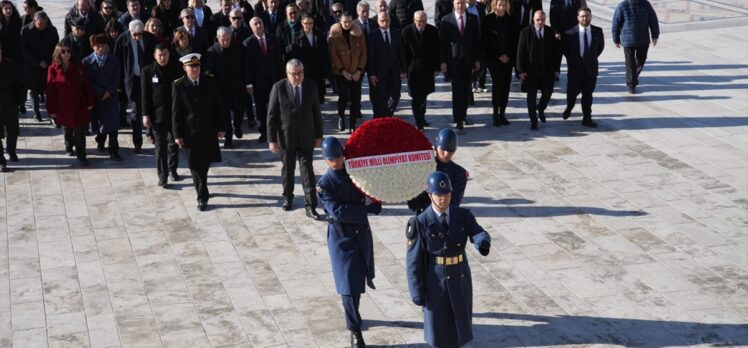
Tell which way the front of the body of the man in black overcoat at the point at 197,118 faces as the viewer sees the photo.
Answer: toward the camera

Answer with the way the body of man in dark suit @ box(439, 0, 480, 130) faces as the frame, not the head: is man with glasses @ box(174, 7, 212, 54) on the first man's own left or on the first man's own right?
on the first man's own right

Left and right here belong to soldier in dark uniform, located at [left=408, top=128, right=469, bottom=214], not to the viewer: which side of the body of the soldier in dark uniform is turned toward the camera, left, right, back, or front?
front

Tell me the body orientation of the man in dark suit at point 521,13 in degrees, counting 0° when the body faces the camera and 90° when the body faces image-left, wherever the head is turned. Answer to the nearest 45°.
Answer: approximately 0°

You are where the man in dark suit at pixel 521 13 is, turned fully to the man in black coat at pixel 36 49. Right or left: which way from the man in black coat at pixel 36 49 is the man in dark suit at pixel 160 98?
left

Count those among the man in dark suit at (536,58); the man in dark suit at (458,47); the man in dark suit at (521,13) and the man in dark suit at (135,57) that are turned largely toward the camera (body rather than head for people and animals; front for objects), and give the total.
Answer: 4

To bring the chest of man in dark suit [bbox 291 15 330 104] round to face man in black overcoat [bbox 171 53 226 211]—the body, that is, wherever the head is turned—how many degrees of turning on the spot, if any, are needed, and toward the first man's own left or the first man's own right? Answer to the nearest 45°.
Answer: approximately 45° to the first man's own right

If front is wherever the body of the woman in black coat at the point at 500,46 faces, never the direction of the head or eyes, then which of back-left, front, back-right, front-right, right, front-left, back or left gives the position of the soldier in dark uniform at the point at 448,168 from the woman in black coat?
front

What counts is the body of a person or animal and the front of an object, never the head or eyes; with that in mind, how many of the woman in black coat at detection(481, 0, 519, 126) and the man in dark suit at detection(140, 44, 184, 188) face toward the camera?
2

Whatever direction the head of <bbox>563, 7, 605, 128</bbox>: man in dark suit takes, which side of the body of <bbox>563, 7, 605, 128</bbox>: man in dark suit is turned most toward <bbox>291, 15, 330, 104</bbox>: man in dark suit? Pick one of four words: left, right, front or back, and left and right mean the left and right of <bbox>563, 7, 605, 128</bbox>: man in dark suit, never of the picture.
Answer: right

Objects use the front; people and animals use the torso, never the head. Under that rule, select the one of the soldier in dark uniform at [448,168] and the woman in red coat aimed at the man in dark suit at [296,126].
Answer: the woman in red coat

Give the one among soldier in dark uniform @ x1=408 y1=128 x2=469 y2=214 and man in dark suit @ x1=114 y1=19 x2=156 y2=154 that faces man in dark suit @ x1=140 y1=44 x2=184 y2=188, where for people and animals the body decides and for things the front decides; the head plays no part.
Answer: man in dark suit @ x1=114 y1=19 x2=156 y2=154

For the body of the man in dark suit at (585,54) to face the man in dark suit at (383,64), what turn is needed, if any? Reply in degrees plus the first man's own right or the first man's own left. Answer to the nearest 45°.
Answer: approximately 90° to the first man's own right

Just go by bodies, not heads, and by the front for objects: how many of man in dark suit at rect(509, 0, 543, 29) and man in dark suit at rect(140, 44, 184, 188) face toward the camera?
2

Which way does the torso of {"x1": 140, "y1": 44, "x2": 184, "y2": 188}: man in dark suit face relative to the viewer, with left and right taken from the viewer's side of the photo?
facing the viewer

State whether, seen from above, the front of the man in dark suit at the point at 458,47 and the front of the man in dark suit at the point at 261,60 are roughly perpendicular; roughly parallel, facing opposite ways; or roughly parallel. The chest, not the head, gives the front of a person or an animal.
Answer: roughly parallel

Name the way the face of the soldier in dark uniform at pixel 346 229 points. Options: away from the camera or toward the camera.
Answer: toward the camera

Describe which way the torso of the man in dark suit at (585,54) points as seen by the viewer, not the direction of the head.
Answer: toward the camera

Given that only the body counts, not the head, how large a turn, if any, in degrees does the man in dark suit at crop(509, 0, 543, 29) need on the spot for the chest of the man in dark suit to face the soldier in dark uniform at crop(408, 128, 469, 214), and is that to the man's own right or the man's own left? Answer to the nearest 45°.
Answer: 0° — they already face them
